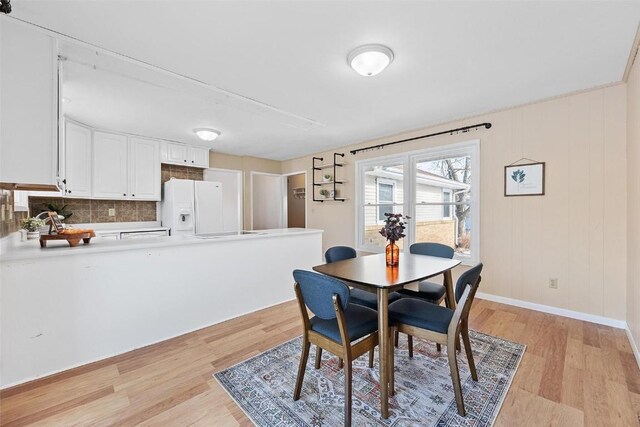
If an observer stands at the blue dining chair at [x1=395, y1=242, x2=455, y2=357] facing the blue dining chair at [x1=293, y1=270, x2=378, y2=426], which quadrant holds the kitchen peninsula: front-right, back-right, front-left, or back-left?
front-right

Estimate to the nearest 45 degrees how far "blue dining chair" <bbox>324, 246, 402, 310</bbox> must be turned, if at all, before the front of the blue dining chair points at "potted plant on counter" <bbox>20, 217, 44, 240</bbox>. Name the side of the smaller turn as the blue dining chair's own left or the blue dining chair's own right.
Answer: approximately 135° to the blue dining chair's own right

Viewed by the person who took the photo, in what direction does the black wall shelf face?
facing the viewer and to the left of the viewer

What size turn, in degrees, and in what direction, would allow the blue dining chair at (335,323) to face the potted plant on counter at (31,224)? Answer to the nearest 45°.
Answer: approximately 135° to its left

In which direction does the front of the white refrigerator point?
toward the camera

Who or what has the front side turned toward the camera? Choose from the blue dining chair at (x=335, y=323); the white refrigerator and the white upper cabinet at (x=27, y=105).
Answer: the white refrigerator

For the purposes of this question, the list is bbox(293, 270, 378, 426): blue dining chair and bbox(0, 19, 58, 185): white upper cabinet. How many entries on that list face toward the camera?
0

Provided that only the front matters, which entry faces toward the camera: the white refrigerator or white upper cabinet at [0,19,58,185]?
the white refrigerator

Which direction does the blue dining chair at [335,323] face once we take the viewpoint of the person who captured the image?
facing away from the viewer and to the right of the viewer

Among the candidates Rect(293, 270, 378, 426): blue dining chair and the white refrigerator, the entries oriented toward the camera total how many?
1

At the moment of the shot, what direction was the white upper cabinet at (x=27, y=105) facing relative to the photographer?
facing to the right of the viewer

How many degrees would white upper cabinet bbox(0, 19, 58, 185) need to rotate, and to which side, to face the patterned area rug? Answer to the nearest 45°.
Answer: approximately 45° to its right

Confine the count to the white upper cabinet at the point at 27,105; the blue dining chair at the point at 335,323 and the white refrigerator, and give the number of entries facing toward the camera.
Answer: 1

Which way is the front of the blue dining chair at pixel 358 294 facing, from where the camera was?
facing the viewer and to the right of the viewer

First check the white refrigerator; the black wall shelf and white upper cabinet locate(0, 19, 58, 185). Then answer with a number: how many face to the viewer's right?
1

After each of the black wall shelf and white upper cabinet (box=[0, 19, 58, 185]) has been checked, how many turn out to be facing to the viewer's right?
1

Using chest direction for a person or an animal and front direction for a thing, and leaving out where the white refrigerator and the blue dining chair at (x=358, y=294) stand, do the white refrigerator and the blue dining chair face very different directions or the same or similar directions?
same or similar directions
